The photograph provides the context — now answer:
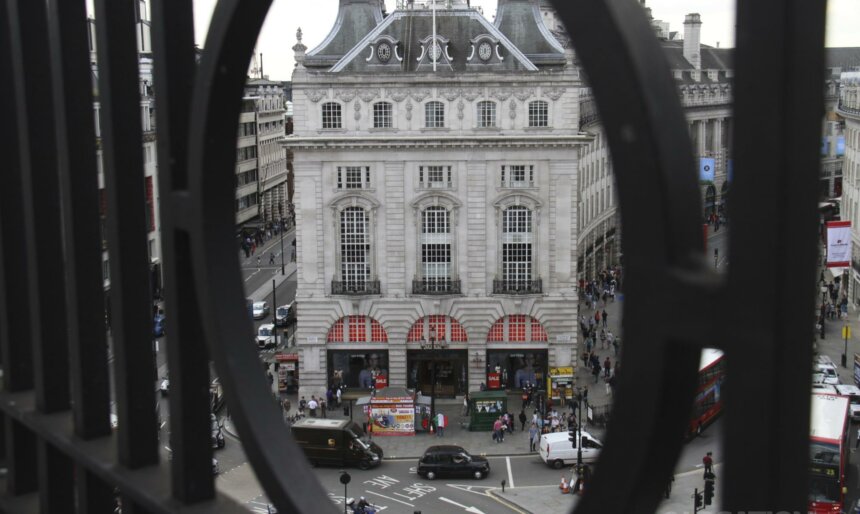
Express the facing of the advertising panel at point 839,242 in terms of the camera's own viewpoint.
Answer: facing the viewer

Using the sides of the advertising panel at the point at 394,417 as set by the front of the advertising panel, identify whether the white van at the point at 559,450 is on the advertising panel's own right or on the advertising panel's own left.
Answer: on the advertising panel's own left

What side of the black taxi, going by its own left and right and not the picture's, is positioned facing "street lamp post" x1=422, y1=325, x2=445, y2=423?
left

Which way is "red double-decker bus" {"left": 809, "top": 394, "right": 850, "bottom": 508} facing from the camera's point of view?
toward the camera

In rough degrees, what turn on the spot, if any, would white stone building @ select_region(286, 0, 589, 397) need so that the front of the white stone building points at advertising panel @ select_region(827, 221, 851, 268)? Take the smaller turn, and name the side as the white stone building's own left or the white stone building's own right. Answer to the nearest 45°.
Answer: approximately 45° to the white stone building's own left

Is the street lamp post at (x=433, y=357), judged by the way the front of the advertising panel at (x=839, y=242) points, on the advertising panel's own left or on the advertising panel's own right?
on the advertising panel's own right

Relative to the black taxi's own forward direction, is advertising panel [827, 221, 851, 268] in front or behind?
in front

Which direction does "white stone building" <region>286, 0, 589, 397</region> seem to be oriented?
toward the camera

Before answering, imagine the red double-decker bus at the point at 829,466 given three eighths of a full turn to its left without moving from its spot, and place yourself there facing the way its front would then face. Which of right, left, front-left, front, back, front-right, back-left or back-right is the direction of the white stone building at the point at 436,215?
left

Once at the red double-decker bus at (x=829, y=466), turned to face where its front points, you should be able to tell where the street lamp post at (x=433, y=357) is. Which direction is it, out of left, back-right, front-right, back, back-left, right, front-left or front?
back-right

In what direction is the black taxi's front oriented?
to the viewer's right

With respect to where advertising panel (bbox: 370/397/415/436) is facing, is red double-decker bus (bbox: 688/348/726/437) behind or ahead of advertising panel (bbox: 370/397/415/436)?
ahead

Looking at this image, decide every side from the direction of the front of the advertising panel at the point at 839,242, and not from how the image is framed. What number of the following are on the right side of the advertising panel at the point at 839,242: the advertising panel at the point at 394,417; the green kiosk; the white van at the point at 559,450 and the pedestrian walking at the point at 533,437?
4

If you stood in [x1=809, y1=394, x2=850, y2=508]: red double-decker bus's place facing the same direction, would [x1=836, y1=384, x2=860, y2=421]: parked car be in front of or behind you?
behind
